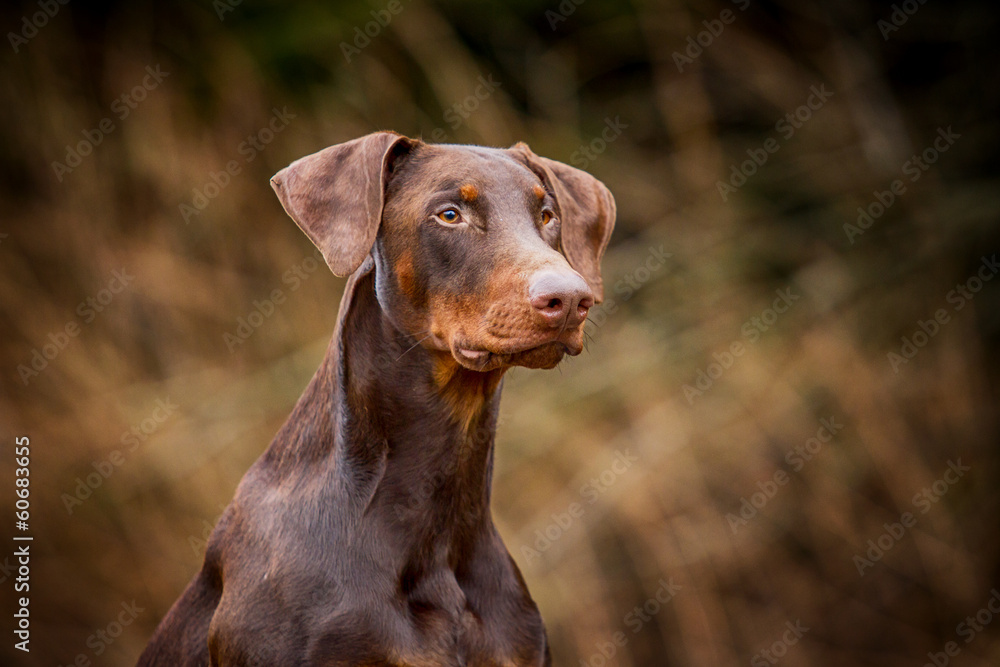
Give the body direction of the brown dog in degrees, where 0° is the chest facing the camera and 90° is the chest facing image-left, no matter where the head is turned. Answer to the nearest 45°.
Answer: approximately 315°
